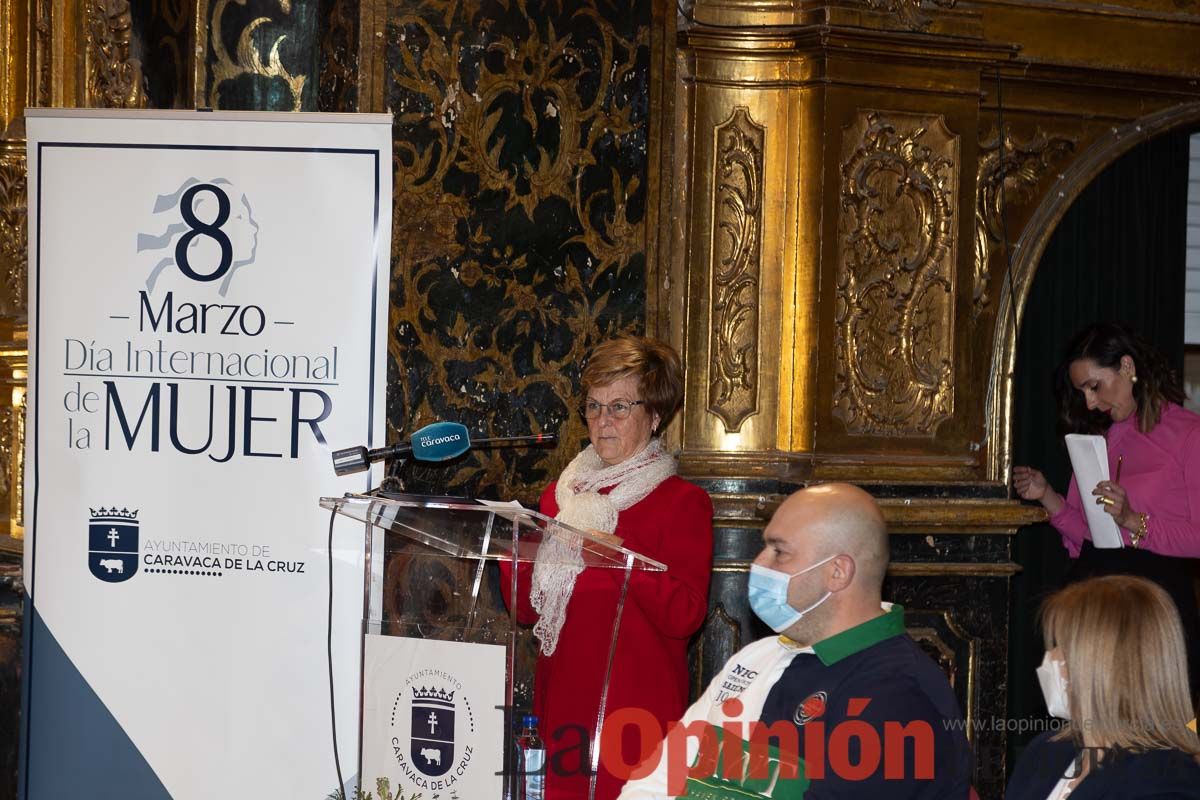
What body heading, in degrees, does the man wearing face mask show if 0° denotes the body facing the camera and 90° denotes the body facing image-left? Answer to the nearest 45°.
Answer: approximately 45°

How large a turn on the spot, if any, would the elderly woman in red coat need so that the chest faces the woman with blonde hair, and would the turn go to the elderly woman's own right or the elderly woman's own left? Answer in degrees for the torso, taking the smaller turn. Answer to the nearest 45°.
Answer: approximately 90° to the elderly woman's own left

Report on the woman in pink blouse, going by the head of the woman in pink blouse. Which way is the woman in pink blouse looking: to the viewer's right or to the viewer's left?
to the viewer's left

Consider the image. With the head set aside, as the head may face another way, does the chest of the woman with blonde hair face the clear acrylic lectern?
yes

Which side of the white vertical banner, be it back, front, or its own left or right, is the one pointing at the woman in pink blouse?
left

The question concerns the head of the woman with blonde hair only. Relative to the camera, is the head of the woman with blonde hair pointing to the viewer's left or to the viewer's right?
to the viewer's left

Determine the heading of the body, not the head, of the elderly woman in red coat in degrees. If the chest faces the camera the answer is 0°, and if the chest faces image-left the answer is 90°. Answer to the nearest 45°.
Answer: approximately 45°

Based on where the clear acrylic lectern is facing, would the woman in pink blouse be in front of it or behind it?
behind

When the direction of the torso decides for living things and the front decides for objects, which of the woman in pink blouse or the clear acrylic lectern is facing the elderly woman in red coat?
the woman in pink blouse

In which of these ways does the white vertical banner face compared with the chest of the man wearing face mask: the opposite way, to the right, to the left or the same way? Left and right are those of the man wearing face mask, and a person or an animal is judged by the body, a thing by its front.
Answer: to the left

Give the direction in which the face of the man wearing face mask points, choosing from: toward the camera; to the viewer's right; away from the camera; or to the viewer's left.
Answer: to the viewer's left
